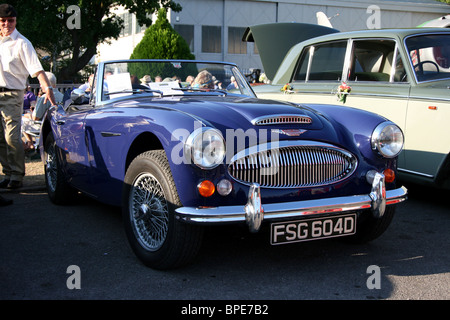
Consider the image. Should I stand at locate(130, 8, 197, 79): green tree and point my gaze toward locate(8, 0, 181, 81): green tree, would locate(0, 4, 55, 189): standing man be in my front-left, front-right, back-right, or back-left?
front-left

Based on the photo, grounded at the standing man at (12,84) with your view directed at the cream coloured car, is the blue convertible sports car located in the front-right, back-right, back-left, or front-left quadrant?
front-right

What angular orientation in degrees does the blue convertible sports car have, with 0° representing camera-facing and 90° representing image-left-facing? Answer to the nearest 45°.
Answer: approximately 315°

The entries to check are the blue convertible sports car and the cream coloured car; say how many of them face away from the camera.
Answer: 0

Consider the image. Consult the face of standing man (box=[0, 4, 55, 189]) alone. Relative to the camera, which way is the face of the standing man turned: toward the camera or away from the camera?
toward the camera

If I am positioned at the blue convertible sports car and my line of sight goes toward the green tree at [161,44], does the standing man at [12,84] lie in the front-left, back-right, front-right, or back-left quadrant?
front-left
